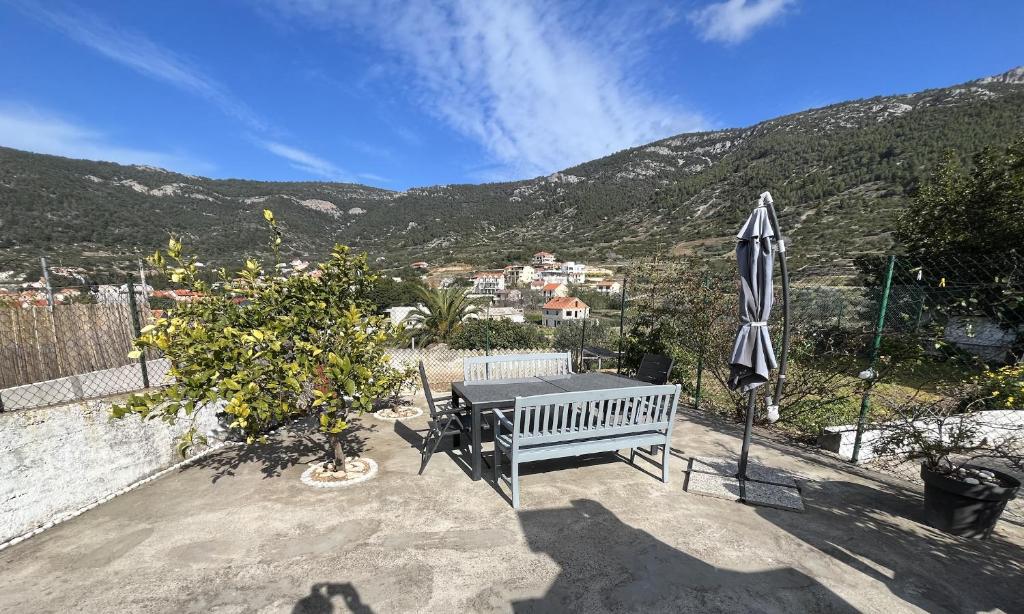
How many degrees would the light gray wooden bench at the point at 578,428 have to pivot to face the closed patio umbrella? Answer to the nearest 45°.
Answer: approximately 135° to its right

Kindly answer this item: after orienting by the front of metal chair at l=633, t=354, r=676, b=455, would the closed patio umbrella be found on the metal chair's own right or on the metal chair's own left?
on the metal chair's own left

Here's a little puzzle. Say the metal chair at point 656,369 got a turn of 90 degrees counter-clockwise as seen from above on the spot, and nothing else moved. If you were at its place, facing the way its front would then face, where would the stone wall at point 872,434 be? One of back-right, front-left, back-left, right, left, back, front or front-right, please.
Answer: front-left

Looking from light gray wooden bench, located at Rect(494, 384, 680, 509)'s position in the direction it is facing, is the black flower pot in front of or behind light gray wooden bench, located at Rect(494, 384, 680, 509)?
behind

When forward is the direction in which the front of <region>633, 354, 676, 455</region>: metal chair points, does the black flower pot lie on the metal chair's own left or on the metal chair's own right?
on the metal chair's own left

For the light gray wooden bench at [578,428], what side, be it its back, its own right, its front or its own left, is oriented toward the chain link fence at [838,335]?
right

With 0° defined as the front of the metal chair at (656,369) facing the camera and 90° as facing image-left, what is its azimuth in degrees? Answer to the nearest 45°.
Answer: approximately 45°

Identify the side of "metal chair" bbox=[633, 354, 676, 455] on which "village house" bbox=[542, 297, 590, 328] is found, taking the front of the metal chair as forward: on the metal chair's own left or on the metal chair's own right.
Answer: on the metal chair's own right

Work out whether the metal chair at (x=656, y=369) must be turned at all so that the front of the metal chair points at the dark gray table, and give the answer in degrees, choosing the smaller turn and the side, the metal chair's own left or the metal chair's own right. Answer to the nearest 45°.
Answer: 0° — it already faces it

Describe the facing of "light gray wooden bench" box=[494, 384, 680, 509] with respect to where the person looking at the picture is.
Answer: facing away from the viewer and to the left of the viewer
